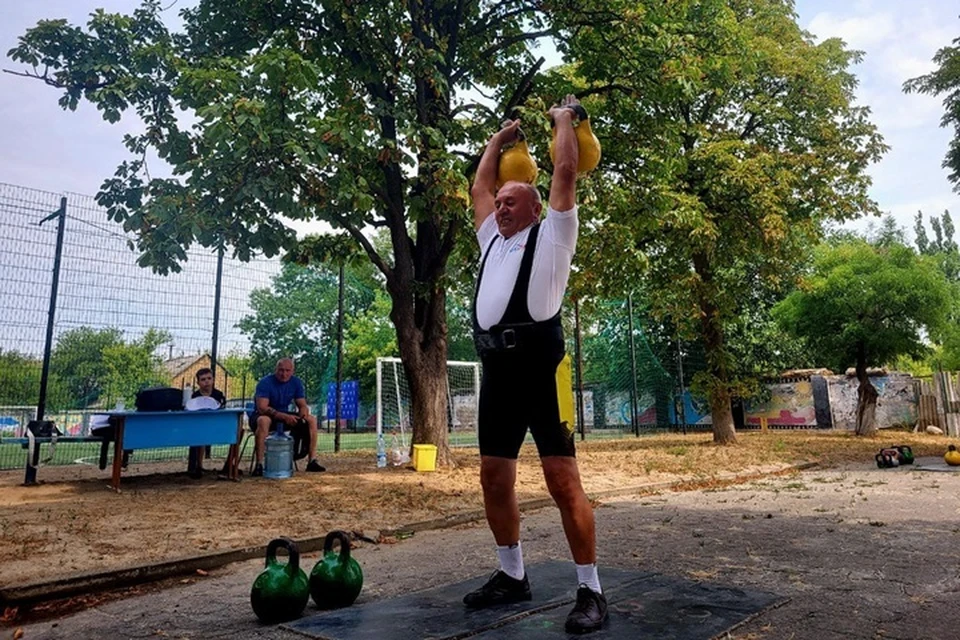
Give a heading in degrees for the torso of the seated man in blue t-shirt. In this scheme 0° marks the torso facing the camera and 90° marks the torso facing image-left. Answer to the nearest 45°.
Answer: approximately 0°

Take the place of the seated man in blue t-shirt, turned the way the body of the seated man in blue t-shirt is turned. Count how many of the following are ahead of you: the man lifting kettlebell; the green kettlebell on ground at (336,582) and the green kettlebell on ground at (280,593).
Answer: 3

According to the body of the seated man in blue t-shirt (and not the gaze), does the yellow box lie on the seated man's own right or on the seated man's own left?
on the seated man's own left

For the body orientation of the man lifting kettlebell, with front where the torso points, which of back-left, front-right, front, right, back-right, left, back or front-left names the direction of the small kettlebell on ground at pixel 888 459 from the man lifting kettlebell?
back

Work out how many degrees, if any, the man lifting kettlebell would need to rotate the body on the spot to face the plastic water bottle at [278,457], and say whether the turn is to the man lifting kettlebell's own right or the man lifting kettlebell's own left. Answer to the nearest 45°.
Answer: approximately 90° to the man lifting kettlebell's own right

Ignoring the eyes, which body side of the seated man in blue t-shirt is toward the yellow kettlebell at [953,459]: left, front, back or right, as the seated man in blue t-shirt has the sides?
left

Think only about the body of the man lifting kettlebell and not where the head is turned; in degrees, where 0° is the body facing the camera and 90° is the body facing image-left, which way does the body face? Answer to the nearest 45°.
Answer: approximately 45°

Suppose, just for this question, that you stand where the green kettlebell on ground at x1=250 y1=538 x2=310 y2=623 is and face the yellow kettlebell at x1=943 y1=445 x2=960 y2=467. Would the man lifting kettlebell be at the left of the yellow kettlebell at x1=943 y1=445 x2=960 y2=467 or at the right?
right
